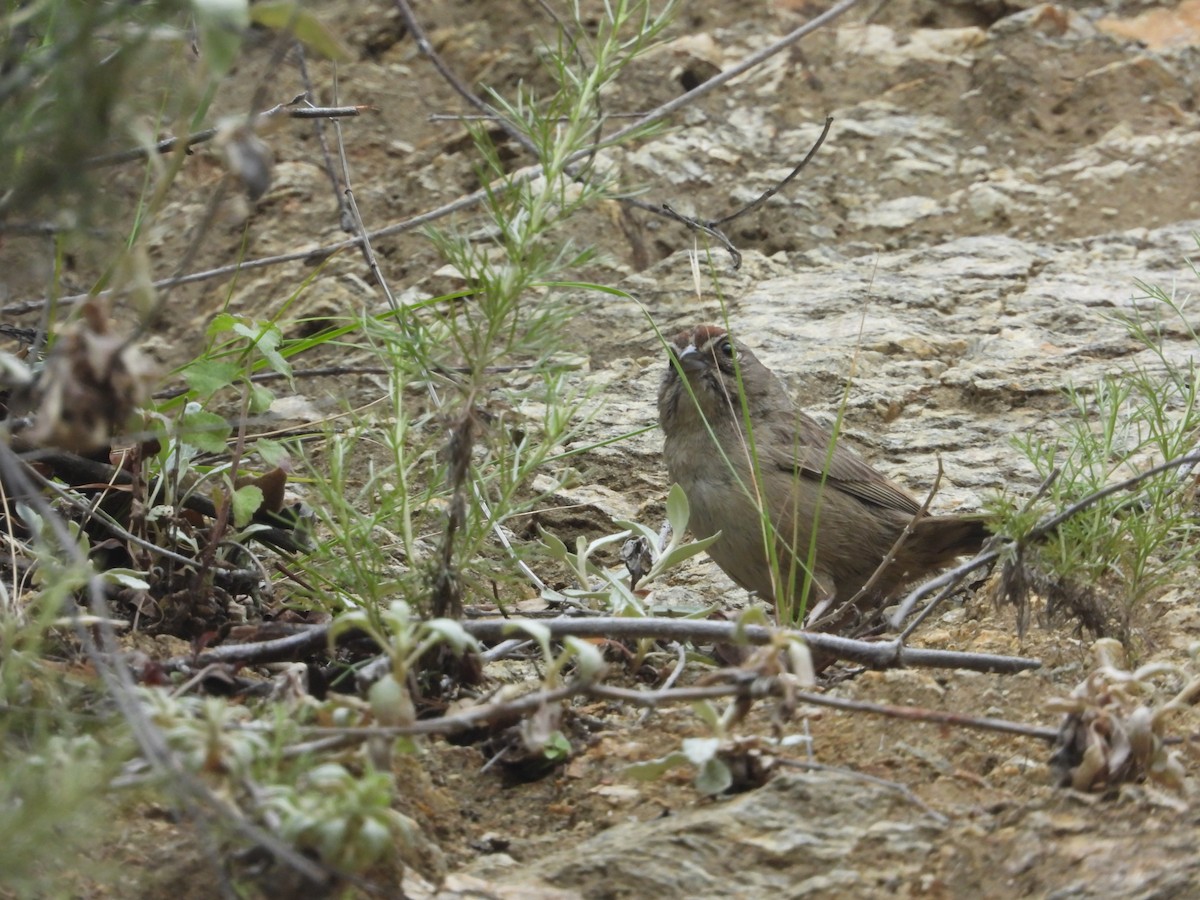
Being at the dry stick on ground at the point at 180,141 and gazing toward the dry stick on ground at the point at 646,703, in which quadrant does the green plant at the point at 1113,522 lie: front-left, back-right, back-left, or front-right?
front-left

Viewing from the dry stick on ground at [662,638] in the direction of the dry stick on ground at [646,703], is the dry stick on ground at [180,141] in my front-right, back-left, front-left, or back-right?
back-right

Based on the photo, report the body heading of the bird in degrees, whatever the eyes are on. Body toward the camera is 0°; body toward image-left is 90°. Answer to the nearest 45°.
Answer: approximately 45°

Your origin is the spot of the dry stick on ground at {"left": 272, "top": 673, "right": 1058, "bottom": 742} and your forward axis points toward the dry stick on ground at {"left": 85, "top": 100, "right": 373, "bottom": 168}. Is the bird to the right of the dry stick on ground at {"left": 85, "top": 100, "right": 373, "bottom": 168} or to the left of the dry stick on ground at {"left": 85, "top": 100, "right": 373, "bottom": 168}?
right

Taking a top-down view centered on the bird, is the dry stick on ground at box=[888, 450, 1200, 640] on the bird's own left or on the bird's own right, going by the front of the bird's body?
on the bird's own left

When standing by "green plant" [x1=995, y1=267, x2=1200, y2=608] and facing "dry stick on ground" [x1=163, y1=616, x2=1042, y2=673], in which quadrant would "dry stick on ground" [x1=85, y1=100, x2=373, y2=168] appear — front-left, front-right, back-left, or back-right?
front-right
